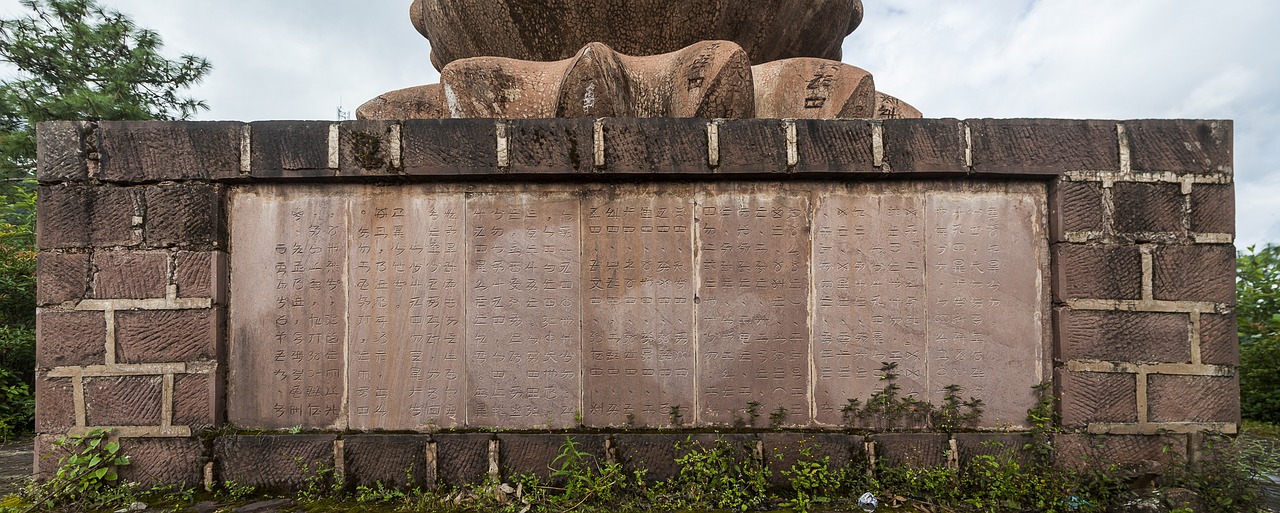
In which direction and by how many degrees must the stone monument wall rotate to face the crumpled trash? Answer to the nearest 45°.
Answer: approximately 90° to its left

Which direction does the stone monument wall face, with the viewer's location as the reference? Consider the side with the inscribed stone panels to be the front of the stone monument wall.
facing the viewer
